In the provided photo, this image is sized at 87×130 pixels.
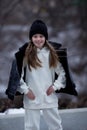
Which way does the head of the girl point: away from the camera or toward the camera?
toward the camera

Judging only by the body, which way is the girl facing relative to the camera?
toward the camera
